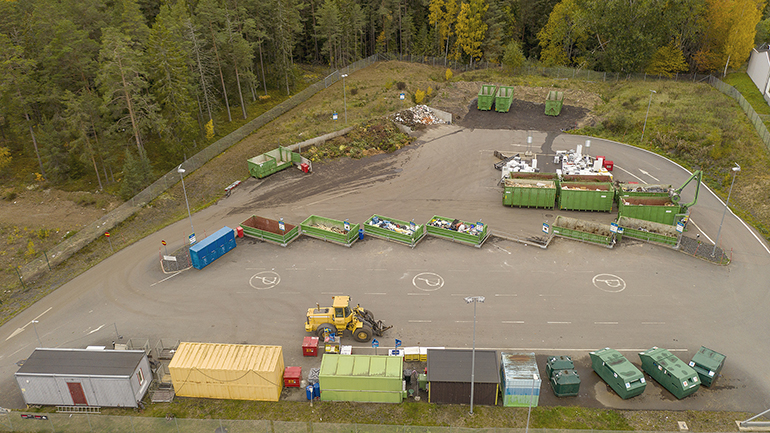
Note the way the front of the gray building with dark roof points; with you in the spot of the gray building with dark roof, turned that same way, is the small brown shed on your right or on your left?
on your left

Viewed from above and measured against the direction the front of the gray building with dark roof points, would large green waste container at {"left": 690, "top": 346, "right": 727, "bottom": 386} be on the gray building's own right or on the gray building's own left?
on the gray building's own left

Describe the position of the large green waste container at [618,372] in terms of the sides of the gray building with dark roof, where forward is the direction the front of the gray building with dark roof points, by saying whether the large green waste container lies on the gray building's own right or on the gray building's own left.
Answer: on the gray building's own left

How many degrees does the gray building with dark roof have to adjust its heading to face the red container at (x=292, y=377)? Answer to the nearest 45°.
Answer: approximately 45° to its left

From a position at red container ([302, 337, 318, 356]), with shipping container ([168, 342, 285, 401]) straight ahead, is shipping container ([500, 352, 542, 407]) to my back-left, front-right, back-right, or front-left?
back-left

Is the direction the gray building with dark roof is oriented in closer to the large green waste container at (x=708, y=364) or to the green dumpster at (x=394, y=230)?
the large green waste container

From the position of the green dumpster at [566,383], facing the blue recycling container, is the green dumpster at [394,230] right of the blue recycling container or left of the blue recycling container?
right

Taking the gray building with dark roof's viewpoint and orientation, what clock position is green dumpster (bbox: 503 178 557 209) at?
The green dumpster is roughly at 9 o'clock from the gray building with dark roof.

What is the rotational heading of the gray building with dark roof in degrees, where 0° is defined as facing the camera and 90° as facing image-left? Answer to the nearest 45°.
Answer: approximately 0°

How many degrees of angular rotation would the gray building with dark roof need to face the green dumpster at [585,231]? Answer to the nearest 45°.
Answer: approximately 90° to its left
